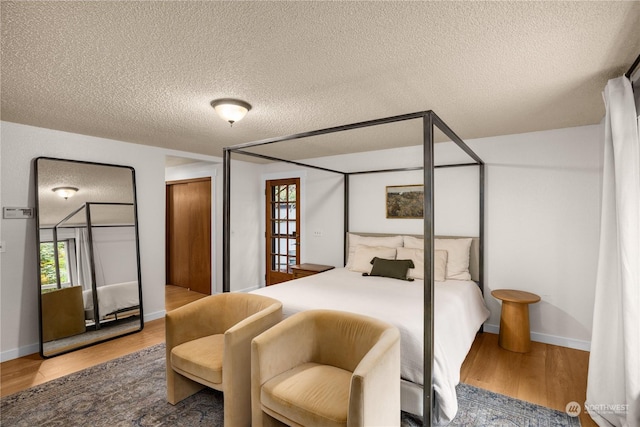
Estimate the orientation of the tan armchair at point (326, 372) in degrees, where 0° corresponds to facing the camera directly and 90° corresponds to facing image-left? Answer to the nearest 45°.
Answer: approximately 45°

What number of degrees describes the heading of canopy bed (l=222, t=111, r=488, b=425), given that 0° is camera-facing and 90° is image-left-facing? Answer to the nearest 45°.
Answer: approximately 45°

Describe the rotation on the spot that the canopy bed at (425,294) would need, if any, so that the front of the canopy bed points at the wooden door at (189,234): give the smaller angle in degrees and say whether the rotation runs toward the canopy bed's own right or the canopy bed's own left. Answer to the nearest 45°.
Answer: approximately 90° to the canopy bed's own right

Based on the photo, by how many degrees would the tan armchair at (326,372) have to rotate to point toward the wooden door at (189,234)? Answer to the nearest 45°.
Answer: approximately 90° to its right

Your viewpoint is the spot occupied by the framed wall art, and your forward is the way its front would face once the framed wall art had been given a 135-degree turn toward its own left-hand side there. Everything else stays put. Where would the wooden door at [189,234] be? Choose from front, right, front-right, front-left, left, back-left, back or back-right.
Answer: back-left

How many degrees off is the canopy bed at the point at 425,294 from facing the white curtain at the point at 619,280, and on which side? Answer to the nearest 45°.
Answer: approximately 135° to its left

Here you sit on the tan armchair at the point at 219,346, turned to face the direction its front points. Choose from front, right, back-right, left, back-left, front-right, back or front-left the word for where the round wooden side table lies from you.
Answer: back-left

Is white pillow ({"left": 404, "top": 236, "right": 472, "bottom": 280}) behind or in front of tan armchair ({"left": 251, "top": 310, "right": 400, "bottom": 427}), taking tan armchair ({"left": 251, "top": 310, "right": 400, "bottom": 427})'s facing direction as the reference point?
behind

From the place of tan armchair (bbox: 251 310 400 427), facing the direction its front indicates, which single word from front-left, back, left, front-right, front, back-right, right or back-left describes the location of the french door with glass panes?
back-right

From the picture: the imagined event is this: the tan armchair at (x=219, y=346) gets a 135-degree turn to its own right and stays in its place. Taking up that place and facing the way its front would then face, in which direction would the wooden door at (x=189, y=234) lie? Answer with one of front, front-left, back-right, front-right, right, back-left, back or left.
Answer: front

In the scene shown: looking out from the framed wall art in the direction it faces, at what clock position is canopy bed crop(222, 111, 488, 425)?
The canopy bed is roughly at 12 o'clock from the framed wall art.

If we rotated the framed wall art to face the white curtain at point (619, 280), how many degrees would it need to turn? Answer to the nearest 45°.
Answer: approximately 45° to its left
